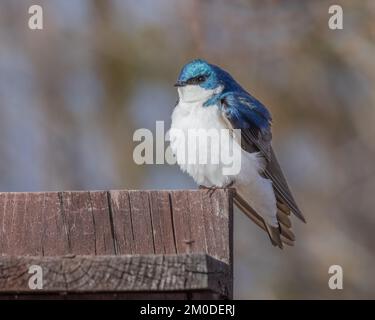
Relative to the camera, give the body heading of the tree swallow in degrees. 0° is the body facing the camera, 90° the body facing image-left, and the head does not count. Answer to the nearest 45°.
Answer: approximately 45°
